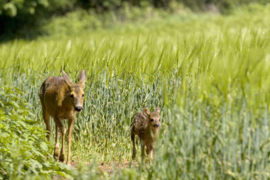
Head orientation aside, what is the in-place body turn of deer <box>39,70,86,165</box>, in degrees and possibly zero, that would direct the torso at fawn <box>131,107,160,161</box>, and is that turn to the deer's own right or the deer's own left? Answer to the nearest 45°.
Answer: approximately 45° to the deer's own left

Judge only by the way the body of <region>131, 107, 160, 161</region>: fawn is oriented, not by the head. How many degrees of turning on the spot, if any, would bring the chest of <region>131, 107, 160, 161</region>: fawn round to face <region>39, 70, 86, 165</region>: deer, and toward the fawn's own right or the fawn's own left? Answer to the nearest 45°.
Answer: approximately 135° to the fawn's own right

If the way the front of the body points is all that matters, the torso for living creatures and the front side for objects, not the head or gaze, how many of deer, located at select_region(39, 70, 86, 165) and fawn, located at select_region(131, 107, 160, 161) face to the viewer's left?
0

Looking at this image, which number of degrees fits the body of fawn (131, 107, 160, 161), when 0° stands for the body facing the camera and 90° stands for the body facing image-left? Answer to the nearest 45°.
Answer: approximately 315°
